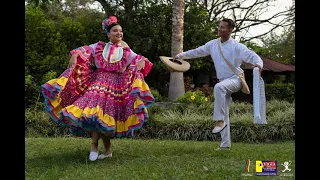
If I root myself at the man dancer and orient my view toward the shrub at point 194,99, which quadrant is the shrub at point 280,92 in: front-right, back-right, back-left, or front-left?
front-right

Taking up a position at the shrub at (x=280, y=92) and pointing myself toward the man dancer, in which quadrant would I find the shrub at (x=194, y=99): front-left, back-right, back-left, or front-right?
front-right

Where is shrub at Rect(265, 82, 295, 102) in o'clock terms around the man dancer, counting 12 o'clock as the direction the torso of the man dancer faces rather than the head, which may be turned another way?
The shrub is roughly at 5 o'clock from the man dancer.

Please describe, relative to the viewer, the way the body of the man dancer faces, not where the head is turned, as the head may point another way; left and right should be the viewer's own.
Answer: facing the viewer and to the left of the viewer

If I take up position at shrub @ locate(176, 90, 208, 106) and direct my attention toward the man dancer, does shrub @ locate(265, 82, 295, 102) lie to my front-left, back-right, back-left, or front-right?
back-left

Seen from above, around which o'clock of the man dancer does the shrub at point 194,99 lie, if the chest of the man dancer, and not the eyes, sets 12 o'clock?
The shrub is roughly at 4 o'clock from the man dancer.
